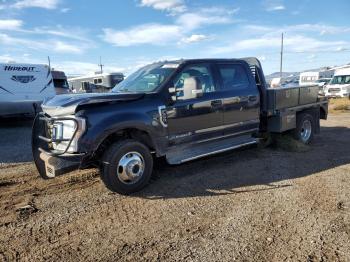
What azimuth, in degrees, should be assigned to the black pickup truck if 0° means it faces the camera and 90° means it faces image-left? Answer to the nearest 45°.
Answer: approximately 45°

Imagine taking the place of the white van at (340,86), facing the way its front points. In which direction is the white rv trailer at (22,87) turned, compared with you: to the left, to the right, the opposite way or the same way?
to the left

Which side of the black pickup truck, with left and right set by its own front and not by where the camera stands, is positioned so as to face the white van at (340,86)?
back

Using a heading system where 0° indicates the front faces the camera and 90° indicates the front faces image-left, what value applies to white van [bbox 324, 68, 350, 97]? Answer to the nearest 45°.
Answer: approximately 45°

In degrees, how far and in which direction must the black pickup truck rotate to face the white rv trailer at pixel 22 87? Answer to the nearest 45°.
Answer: approximately 90° to its right
